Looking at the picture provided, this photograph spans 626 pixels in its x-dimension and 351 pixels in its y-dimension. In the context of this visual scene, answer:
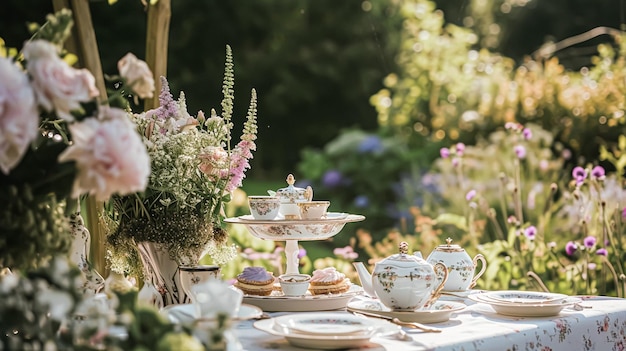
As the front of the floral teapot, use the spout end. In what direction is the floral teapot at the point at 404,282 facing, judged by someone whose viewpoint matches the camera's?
facing to the left of the viewer

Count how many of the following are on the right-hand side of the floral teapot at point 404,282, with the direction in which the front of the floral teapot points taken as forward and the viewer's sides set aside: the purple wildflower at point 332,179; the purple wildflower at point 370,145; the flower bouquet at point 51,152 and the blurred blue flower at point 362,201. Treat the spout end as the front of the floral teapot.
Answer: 3

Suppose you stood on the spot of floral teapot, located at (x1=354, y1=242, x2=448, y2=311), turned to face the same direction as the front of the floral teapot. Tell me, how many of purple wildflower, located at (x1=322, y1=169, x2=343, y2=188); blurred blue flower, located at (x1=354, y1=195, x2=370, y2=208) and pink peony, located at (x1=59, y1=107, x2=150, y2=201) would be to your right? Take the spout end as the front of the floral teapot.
2

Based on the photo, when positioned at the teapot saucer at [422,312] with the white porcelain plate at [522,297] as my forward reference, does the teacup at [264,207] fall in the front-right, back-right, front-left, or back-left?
back-left

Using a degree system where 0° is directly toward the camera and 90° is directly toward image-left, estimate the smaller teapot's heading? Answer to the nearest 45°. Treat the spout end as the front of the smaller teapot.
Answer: approximately 90°

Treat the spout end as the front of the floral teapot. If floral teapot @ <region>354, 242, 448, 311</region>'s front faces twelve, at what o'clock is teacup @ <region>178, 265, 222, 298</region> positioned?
The teacup is roughly at 12 o'clock from the floral teapot.

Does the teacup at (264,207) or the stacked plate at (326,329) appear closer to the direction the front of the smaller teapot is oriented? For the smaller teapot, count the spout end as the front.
the teacup

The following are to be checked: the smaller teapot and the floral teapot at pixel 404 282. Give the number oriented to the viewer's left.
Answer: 2
